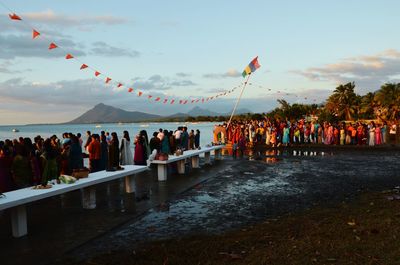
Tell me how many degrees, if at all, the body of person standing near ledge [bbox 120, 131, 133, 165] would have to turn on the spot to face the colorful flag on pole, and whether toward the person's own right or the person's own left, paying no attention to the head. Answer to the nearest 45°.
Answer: approximately 45° to the person's own right

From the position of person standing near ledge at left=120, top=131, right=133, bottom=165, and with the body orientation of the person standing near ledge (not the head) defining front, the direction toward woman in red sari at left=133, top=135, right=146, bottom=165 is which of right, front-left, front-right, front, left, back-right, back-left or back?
back-right

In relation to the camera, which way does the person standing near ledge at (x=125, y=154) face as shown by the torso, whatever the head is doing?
away from the camera

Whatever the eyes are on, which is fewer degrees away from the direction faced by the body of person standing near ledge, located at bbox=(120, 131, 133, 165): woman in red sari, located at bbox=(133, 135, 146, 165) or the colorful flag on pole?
the colorful flag on pole

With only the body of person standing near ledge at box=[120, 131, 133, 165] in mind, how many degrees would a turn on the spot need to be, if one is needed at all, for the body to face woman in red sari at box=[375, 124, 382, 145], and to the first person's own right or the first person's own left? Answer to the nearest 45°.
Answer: approximately 45° to the first person's own right

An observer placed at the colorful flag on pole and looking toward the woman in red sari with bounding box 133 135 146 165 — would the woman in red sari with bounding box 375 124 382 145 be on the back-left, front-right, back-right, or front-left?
back-left

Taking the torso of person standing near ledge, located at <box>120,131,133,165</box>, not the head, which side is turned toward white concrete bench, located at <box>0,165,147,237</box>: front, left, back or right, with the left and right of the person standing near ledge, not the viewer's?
back

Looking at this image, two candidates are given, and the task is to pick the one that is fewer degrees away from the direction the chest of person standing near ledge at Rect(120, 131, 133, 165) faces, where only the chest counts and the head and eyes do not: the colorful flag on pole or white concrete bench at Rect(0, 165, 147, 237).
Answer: the colorful flag on pole
